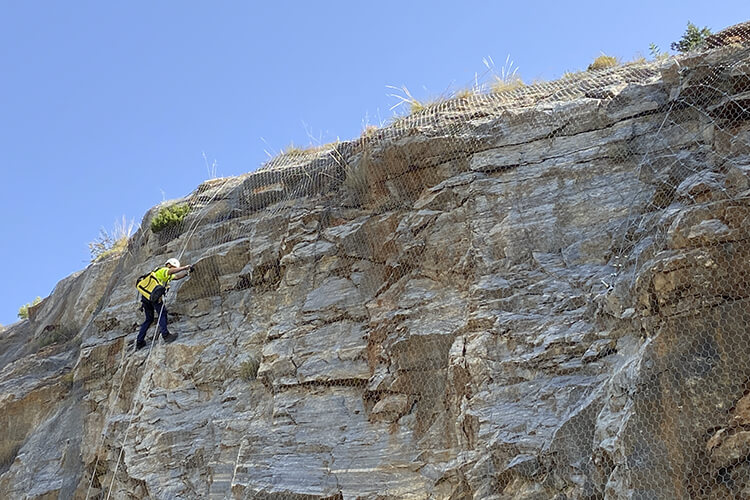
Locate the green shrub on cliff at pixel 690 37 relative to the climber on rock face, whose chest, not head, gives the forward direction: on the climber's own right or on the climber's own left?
on the climber's own right

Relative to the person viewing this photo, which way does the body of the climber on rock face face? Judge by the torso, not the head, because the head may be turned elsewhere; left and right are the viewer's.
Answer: facing away from the viewer and to the right of the viewer

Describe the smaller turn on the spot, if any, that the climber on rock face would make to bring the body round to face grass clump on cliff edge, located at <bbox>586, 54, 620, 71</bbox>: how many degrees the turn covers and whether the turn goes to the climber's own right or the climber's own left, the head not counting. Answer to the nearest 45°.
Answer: approximately 45° to the climber's own right
